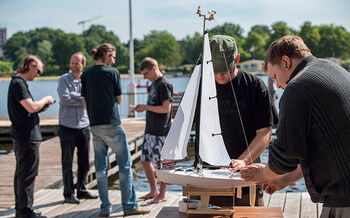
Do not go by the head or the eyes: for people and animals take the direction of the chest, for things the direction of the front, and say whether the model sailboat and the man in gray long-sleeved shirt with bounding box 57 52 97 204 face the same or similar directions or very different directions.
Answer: very different directions

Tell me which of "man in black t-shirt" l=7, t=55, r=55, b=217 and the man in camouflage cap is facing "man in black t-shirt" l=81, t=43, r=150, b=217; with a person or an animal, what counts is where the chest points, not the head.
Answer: "man in black t-shirt" l=7, t=55, r=55, b=217

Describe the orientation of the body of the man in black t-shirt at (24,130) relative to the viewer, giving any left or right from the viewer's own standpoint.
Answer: facing to the right of the viewer

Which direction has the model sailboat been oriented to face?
to the viewer's left

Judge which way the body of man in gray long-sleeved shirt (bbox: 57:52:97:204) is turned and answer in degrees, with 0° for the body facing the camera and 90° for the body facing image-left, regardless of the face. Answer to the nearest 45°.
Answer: approximately 315°

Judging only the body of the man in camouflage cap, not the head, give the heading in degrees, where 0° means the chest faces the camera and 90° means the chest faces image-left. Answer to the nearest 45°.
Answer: approximately 45°

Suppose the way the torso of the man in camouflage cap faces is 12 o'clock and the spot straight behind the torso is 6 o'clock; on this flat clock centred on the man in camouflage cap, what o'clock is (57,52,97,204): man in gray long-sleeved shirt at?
The man in gray long-sleeved shirt is roughly at 5 o'clock from the man in camouflage cap.

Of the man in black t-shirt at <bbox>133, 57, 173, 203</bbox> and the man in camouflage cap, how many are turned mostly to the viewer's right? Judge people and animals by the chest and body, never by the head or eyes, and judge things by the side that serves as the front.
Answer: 0

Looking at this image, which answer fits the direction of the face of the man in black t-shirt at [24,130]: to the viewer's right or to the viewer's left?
to the viewer's right

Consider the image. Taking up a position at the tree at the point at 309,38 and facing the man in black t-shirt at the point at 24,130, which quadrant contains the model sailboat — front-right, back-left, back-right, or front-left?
front-left

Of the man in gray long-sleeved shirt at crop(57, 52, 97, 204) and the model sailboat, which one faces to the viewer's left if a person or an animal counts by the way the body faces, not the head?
the model sailboat

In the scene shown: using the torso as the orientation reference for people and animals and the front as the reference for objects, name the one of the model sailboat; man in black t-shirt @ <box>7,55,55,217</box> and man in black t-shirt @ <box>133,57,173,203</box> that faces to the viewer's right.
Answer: man in black t-shirt @ <box>7,55,55,217</box>
